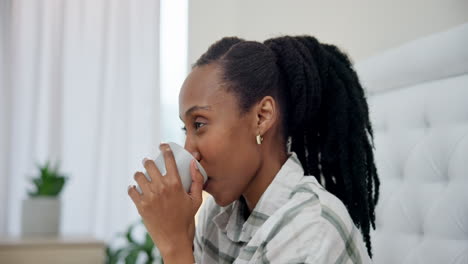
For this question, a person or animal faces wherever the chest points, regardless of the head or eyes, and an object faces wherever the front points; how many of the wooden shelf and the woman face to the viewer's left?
1

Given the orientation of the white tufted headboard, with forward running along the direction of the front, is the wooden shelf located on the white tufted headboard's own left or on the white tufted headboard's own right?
on the white tufted headboard's own right

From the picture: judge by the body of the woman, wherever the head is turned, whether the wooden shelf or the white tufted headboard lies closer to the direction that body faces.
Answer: the wooden shelf

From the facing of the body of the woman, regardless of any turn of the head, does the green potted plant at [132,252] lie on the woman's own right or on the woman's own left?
on the woman's own right

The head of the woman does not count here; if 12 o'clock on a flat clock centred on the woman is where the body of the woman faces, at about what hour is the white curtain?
The white curtain is roughly at 2 o'clock from the woman.

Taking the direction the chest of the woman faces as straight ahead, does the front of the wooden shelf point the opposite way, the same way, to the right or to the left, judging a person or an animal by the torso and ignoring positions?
to the left

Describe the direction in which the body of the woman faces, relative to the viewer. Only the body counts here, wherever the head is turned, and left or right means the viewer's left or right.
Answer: facing to the left of the viewer

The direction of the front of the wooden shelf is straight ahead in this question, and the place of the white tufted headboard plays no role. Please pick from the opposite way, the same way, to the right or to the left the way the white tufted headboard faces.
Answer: to the right

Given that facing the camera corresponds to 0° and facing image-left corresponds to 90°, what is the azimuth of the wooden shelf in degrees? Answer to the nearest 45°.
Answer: approximately 0°

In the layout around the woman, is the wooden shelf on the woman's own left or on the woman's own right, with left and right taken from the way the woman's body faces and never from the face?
on the woman's own right

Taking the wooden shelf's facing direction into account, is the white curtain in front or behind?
behind

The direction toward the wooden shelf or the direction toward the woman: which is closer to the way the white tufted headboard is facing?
the woman

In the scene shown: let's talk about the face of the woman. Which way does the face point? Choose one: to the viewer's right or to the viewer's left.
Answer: to the viewer's left
